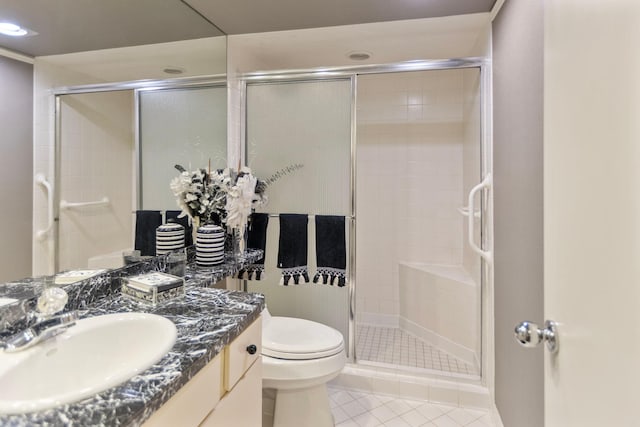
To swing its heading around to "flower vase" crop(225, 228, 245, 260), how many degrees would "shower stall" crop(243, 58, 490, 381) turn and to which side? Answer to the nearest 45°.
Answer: approximately 45° to its right

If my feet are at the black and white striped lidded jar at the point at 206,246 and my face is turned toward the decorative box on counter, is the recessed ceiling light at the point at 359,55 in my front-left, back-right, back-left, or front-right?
back-left

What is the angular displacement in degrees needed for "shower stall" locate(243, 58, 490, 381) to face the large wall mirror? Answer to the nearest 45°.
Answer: approximately 45° to its right

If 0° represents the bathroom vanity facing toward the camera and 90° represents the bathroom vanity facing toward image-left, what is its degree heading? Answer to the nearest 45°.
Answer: approximately 315°

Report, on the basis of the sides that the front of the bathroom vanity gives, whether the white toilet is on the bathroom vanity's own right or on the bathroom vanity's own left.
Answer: on the bathroom vanity's own left

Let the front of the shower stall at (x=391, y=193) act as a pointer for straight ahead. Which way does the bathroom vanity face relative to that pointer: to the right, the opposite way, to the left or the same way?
to the left

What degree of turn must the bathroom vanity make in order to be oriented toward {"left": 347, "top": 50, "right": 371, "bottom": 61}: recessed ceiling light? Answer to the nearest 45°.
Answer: approximately 90° to its left

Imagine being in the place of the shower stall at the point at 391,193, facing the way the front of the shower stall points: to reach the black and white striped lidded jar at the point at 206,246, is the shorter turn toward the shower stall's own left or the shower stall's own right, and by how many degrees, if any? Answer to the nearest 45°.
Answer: approximately 45° to the shower stall's own right

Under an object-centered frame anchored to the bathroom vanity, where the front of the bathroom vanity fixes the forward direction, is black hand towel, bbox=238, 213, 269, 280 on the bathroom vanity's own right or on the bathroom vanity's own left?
on the bathroom vanity's own left

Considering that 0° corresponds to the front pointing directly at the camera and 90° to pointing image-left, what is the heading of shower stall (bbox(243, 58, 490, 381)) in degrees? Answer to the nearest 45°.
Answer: approximately 0°
